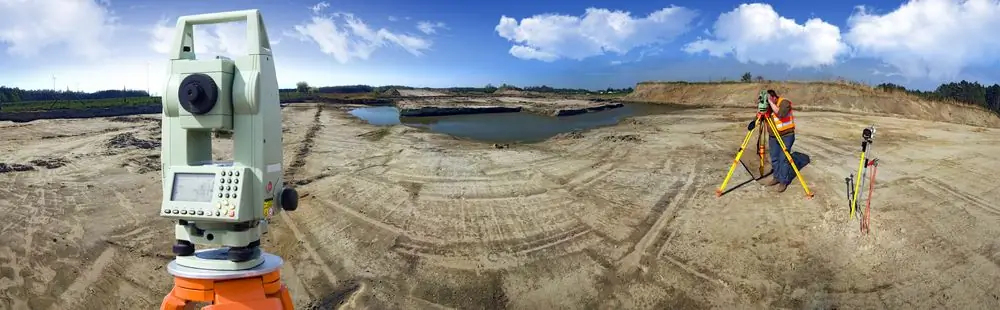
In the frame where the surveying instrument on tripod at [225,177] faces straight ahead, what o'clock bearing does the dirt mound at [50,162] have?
The dirt mound is roughly at 4 o'clock from the surveying instrument on tripod.

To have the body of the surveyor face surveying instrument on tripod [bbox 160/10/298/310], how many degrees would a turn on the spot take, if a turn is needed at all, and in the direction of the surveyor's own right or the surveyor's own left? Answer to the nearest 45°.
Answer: approximately 90° to the surveyor's own left

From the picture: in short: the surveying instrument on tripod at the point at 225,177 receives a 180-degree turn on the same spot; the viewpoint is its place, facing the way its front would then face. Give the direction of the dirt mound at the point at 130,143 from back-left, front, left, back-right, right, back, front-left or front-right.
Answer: front-left

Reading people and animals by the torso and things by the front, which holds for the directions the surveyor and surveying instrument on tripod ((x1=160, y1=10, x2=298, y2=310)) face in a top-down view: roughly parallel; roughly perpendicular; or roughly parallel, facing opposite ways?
roughly perpendicular

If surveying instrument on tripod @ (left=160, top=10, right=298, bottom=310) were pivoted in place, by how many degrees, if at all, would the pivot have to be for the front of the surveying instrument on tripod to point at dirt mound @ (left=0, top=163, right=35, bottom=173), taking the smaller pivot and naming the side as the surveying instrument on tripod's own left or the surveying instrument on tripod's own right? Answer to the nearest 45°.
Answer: approximately 135° to the surveying instrument on tripod's own right

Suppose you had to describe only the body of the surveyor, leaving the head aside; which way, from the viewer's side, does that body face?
to the viewer's left

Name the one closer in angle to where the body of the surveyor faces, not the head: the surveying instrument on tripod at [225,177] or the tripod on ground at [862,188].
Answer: the surveying instrument on tripod

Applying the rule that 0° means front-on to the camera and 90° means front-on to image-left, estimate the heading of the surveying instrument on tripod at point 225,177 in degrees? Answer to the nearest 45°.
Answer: approximately 45°
